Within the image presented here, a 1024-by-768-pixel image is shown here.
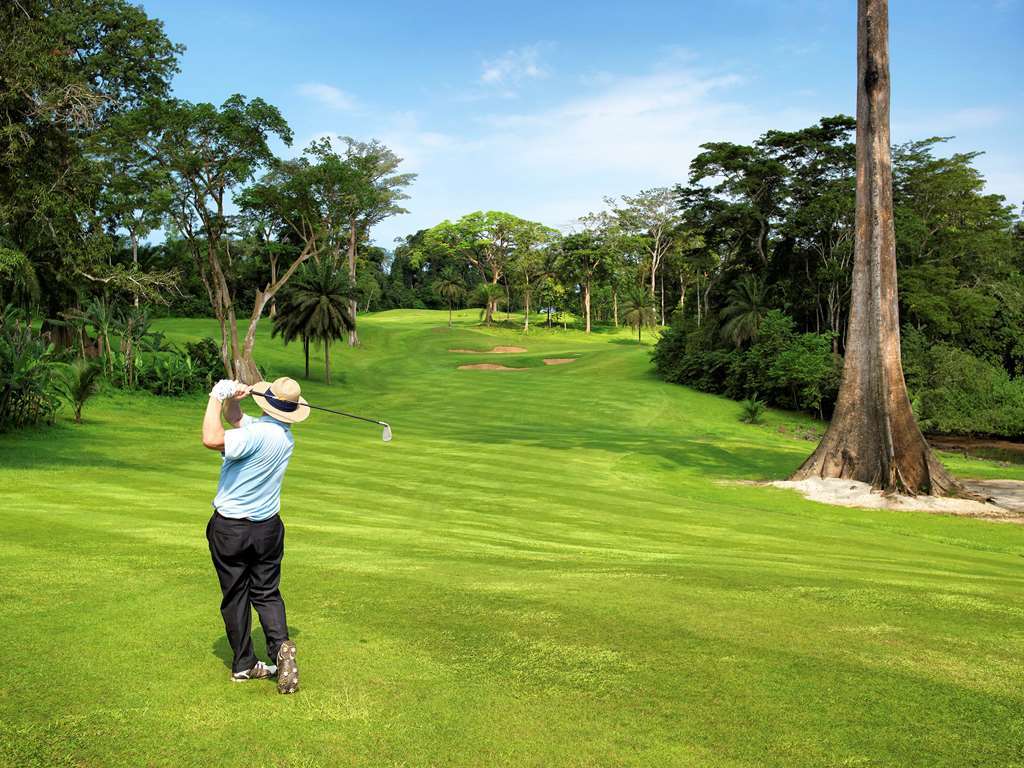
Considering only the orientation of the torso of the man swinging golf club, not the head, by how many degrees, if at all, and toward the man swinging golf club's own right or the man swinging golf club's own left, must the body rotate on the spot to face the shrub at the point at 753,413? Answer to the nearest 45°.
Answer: approximately 90° to the man swinging golf club's own right

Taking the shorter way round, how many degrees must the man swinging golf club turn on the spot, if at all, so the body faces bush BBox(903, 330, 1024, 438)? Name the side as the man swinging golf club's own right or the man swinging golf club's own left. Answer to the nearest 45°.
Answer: approximately 90° to the man swinging golf club's own right

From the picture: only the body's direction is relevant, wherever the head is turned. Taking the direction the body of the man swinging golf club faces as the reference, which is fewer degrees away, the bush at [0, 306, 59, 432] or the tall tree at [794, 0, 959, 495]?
the bush

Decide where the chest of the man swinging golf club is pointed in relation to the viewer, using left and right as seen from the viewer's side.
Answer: facing away from the viewer and to the left of the viewer

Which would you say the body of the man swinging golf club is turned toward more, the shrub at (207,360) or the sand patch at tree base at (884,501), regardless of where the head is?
the shrub

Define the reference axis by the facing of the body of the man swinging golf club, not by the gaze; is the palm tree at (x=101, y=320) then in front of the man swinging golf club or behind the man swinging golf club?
in front

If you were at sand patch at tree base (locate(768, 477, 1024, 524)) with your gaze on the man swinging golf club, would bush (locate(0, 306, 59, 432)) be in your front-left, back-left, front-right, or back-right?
front-right

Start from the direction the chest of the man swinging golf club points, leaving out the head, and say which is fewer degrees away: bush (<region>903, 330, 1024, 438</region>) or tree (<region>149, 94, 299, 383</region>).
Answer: the tree

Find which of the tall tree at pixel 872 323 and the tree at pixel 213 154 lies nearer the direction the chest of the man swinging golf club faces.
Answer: the tree

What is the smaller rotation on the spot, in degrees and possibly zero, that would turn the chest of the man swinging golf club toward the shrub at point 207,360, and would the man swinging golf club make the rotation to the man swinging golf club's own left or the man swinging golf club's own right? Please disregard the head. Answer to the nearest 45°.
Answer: approximately 45° to the man swinging golf club's own right

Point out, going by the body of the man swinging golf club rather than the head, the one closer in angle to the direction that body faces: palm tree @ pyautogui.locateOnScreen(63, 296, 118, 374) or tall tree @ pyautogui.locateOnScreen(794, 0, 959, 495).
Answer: the palm tree

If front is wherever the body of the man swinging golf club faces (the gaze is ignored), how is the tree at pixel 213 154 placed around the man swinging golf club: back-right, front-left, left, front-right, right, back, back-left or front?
front-right

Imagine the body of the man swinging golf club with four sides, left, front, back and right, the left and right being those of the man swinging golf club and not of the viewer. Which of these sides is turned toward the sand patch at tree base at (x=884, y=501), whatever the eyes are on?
right
